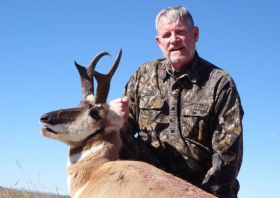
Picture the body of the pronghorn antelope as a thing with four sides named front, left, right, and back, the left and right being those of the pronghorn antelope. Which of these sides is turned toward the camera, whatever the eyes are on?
left

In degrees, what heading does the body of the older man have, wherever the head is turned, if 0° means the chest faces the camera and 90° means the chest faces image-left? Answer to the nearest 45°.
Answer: approximately 0°
